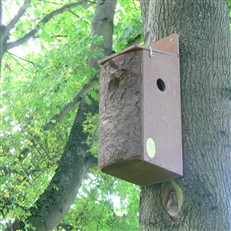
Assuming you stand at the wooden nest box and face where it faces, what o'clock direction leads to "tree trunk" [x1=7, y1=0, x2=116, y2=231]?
The tree trunk is roughly at 4 o'clock from the wooden nest box.
